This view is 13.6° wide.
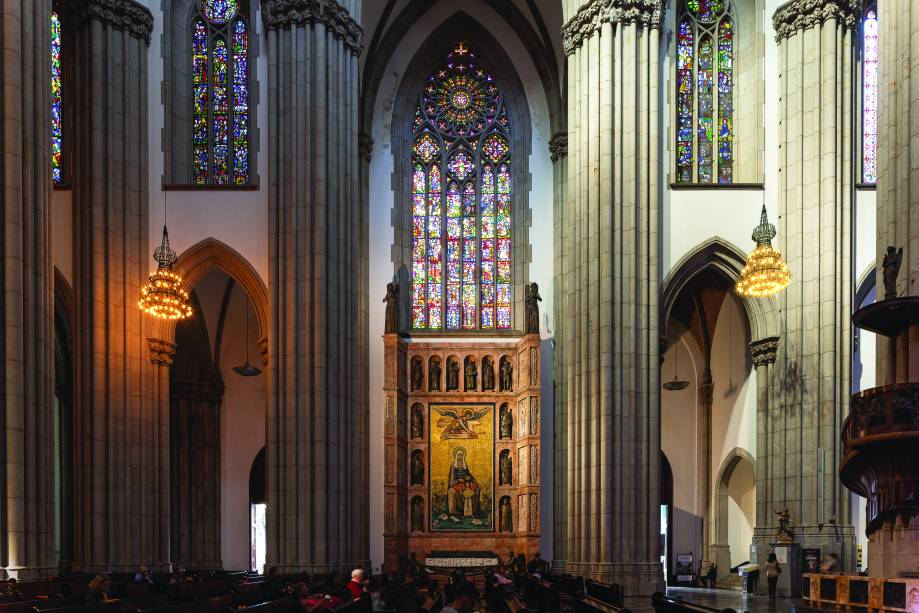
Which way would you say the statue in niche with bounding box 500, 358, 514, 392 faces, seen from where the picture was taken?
facing the viewer

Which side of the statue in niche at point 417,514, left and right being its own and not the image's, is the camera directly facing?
front

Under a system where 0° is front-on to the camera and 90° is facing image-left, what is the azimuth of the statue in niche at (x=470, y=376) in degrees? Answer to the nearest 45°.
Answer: approximately 0°

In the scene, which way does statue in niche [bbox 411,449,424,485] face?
toward the camera

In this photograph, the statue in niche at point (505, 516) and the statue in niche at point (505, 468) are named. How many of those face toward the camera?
2

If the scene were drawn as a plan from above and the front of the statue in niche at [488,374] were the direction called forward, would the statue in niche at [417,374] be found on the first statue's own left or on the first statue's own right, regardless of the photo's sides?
on the first statue's own right

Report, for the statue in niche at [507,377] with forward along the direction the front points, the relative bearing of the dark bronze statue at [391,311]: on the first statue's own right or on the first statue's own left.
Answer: on the first statue's own right
